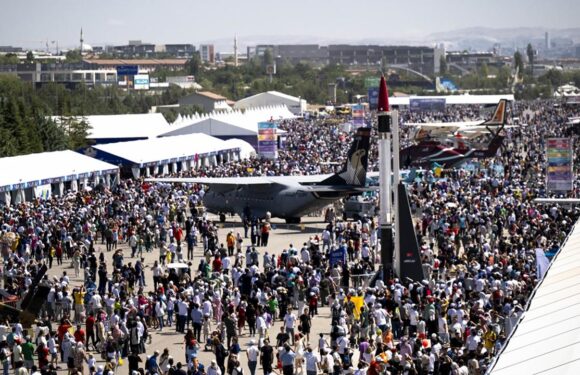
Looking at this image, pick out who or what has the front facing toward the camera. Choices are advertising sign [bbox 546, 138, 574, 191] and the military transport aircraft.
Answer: the advertising sign

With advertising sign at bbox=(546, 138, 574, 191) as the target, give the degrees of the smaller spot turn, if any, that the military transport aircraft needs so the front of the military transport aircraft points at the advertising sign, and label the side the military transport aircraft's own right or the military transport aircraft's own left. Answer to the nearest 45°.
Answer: approximately 135° to the military transport aircraft's own right

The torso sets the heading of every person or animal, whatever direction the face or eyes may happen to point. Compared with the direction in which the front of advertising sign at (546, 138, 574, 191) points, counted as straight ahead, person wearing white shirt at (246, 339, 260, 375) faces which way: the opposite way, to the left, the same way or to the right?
the opposite way

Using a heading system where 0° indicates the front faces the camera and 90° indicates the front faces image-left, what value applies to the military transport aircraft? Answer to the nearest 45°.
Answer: approximately 135°

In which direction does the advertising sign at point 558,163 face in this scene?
toward the camera

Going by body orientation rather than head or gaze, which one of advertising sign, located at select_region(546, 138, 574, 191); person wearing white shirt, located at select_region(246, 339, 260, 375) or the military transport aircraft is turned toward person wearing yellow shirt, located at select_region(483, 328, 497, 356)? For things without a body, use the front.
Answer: the advertising sign

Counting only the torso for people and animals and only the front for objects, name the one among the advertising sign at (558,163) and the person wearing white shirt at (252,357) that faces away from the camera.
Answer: the person wearing white shirt

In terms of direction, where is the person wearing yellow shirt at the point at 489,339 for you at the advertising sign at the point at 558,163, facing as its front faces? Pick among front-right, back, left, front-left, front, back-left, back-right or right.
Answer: front

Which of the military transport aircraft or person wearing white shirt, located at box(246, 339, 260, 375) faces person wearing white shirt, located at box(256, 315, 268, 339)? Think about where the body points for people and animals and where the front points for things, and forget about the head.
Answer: person wearing white shirt, located at box(246, 339, 260, 375)

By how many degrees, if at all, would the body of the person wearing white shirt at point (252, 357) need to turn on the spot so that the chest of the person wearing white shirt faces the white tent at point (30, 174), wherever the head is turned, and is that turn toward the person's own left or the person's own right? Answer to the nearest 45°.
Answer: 0° — they already face it

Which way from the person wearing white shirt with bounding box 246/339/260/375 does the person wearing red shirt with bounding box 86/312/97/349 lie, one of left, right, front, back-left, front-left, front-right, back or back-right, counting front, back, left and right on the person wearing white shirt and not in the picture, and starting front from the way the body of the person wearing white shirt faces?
front-left

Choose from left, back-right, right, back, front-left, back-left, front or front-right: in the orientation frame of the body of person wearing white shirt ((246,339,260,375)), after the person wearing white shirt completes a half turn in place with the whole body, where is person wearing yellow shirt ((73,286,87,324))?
back-right

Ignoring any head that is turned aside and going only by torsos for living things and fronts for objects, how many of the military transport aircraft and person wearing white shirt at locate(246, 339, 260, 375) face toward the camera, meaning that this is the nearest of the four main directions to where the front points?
0

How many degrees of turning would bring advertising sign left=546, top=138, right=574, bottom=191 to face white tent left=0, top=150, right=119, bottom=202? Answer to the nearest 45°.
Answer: approximately 90° to its right

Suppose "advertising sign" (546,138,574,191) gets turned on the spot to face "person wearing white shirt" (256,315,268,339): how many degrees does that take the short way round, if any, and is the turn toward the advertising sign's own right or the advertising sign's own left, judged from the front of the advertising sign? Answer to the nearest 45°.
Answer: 0° — it already faces them

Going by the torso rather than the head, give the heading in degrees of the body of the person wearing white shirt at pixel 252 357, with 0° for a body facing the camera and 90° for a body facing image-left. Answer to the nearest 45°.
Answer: approximately 180°
